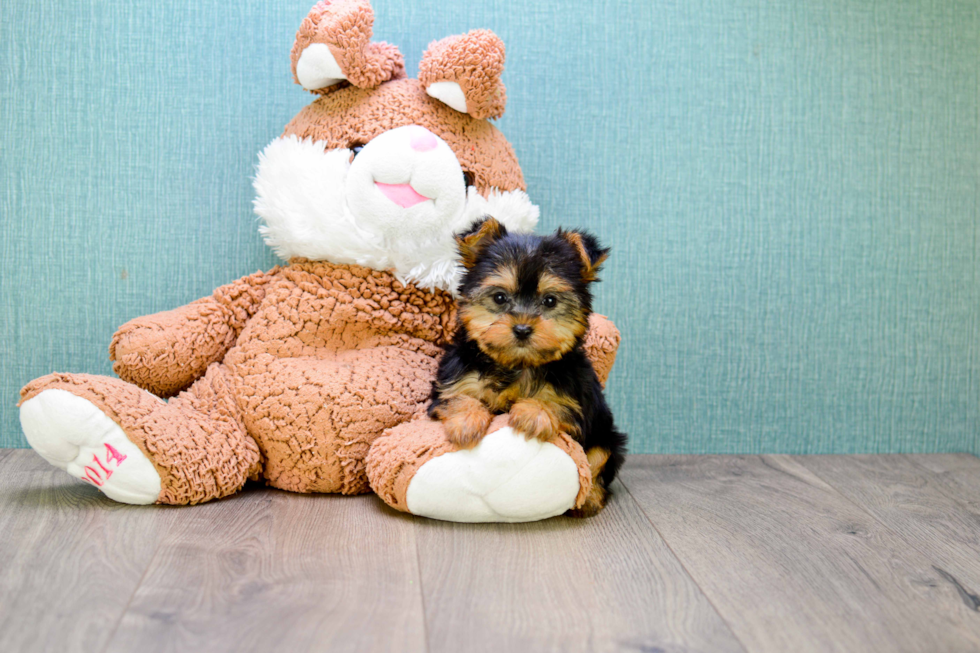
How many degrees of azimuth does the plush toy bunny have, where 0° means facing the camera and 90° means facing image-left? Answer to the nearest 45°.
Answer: approximately 0°

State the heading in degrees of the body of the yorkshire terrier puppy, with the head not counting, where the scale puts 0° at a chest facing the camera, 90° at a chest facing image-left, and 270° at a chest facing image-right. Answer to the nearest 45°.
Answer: approximately 0°
